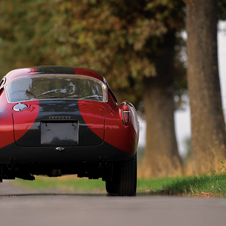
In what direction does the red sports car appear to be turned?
away from the camera

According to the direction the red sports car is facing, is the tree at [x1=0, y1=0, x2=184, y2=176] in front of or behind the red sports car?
in front
